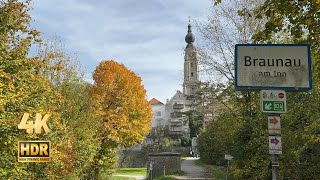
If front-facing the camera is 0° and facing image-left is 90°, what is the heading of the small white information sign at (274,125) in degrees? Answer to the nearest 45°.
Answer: approximately 0°

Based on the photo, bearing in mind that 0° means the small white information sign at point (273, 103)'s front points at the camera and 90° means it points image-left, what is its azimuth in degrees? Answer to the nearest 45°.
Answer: approximately 0°
